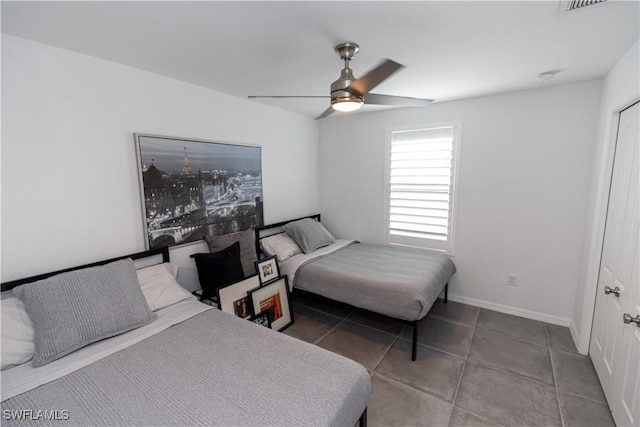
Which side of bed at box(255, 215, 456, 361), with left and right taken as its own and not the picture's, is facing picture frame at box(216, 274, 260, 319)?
right

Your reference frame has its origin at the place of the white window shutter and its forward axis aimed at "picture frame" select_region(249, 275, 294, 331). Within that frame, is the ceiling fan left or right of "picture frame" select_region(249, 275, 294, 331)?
left

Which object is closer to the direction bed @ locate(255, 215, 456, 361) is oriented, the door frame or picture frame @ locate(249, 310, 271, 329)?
the door frame

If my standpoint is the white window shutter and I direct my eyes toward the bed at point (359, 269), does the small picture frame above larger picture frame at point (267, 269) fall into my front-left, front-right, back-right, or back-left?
front-right

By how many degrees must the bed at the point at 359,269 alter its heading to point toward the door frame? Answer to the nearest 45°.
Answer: approximately 45° to its left

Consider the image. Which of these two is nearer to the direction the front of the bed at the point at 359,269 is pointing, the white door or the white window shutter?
the white door

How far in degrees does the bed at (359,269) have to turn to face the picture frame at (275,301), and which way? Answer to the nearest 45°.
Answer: approximately 135° to its right

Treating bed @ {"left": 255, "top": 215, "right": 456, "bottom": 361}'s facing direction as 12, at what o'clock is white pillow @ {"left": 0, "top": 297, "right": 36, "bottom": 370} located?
The white pillow is roughly at 3 o'clock from the bed.

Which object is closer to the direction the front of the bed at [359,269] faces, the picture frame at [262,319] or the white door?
the white door

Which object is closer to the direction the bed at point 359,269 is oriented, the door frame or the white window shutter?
the door frame

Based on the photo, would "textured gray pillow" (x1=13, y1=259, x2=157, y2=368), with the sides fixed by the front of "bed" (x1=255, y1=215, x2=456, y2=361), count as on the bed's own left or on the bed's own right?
on the bed's own right

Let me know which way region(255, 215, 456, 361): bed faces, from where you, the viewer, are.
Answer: facing the viewer and to the right of the viewer

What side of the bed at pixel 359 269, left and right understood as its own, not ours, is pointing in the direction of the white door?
front

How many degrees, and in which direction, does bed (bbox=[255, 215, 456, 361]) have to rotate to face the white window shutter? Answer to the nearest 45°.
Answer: approximately 90° to its left
